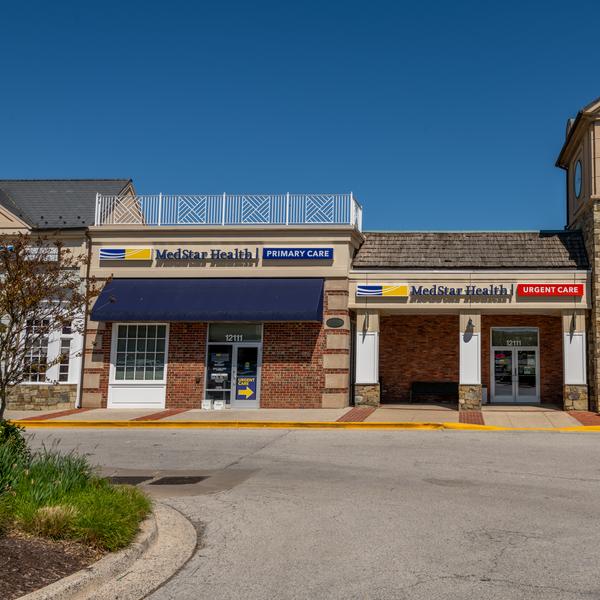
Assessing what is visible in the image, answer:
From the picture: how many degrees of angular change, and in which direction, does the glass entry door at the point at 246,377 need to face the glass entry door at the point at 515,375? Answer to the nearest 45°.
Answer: approximately 90° to its left

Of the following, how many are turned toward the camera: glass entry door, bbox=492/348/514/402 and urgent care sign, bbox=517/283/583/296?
2

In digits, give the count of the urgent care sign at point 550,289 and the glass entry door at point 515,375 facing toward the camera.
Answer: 2

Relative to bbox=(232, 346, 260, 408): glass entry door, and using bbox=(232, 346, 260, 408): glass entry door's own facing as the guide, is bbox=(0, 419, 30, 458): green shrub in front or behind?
in front

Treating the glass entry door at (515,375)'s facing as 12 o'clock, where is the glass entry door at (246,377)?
the glass entry door at (246,377) is roughly at 2 o'clock from the glass entry door at (515,375).

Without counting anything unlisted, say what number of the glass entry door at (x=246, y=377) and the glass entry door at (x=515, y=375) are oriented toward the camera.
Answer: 2

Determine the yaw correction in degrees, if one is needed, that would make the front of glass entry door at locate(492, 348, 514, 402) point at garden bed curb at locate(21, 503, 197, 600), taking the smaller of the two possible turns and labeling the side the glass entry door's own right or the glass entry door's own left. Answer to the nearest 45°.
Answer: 0° — it already faces it

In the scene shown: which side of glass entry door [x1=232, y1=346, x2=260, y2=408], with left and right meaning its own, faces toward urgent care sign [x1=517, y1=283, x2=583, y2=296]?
left

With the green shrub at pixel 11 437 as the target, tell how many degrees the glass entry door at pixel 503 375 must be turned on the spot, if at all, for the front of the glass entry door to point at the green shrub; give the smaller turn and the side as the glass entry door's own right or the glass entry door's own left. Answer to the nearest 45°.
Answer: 0° — it already faces it
